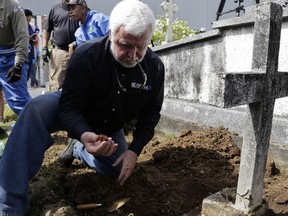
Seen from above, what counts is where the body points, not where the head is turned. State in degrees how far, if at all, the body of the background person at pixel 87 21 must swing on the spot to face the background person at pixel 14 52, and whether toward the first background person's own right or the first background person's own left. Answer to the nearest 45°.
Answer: approximately 45° to the first background person's own right

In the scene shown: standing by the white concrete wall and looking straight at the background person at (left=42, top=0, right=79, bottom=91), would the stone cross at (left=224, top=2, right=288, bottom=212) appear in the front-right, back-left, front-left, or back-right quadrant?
back-left

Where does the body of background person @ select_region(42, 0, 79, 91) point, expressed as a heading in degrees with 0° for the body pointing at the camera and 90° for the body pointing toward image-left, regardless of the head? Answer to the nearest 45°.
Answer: approximately 315°

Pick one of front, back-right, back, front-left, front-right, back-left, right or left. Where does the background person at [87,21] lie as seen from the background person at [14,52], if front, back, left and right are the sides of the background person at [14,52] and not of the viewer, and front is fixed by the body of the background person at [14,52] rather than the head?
back-left

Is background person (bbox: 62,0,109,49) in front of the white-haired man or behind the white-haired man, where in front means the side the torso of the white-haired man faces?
behind

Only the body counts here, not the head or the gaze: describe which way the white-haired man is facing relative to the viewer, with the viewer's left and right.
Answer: facing the viewer

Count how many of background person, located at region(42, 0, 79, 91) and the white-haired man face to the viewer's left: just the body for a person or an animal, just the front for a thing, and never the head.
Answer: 0

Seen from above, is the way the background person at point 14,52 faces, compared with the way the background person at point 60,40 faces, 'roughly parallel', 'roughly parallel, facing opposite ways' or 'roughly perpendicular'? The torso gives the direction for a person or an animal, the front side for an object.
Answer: roughly perpendicular

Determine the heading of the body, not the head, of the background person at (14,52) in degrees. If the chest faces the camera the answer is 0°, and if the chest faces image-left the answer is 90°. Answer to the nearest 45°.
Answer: approximately 45°

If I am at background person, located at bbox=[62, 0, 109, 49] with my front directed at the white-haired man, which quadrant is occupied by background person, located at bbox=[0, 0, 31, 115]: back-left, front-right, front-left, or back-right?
front-right

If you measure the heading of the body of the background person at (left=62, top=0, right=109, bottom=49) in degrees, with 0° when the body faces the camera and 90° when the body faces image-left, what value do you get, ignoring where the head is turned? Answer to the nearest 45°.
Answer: approximately 45°

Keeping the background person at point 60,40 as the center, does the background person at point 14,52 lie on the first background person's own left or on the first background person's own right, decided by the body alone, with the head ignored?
on the first background person's own right

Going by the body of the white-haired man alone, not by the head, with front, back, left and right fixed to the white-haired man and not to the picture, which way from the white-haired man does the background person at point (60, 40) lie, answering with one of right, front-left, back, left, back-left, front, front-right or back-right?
back
